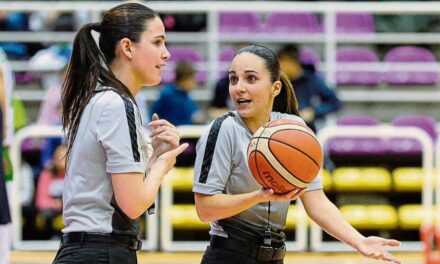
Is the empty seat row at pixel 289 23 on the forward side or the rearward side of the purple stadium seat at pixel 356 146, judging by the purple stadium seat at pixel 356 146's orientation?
on the rearward side

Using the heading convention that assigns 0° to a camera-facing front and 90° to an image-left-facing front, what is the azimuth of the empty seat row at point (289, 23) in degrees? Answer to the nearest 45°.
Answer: approximately 0°

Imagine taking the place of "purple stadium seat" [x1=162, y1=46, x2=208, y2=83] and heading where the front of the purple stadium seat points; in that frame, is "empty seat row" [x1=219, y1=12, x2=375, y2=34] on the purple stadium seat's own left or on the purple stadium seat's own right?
on the purple stadium seat's own left

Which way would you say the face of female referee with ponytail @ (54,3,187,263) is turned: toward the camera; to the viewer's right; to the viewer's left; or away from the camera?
to the viewer's right

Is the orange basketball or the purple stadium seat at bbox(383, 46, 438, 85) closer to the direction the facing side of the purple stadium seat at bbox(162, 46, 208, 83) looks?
the orange basketball

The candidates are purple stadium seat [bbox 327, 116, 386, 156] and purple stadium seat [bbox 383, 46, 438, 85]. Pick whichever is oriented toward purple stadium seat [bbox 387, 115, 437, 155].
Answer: purple stadium seat [bbox 383, 46, 438, 85]
